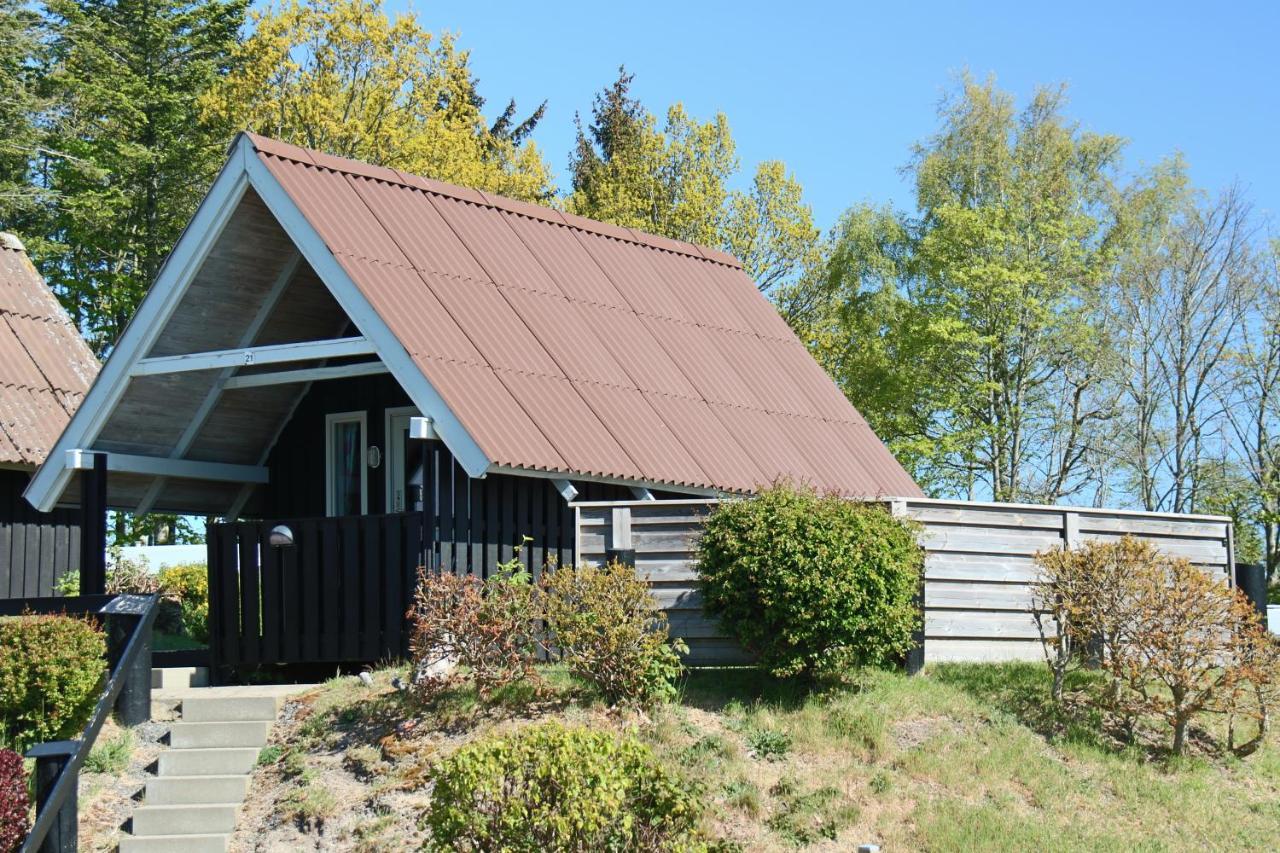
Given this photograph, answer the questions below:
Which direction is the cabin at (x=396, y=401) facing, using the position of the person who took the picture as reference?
facing the viewer and to the left of the viewer

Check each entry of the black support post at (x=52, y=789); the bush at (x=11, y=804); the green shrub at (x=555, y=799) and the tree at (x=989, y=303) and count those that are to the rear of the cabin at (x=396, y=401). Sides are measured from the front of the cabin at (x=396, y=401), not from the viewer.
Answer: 1

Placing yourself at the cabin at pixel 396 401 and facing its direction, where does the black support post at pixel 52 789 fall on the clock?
The black support post is roughly at 11 o'clock from the cabin.

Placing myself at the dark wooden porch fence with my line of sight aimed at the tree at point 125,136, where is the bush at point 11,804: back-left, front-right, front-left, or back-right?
back-left

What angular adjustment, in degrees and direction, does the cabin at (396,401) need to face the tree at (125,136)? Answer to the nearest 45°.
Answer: approximately 135° to its right

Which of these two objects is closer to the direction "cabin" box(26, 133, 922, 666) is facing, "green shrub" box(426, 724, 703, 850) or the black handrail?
the black handrail

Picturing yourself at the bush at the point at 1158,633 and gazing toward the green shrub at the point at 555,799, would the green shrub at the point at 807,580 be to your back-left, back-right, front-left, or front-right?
front-right

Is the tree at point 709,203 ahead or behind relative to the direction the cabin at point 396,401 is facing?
behind

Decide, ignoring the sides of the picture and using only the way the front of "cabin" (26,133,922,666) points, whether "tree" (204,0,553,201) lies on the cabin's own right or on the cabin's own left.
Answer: on the cabin's own right

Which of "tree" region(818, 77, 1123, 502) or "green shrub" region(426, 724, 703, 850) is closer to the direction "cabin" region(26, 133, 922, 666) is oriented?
the green shrub

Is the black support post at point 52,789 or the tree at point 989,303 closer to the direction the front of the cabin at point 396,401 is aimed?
the black support post

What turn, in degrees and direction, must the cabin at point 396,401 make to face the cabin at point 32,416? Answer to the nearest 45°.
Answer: approximately 90° to its right

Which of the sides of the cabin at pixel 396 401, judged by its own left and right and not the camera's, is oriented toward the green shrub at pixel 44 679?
front

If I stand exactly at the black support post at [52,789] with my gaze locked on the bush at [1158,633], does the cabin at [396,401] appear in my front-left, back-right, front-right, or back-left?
front-left

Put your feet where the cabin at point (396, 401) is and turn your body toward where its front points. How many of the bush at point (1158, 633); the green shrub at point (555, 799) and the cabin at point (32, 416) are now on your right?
1

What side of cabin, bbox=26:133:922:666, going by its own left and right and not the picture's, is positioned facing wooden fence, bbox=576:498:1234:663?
left

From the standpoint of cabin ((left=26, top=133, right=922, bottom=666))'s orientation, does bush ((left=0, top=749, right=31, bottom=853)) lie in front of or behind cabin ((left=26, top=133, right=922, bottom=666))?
in front

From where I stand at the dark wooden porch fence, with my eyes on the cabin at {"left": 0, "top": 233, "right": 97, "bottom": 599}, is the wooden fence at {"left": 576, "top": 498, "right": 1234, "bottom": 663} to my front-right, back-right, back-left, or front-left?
back-right
